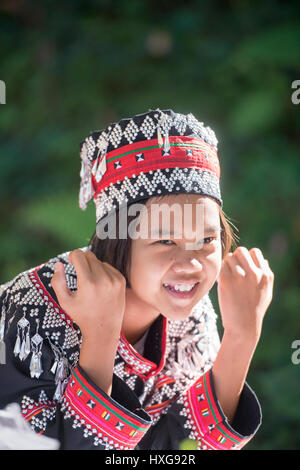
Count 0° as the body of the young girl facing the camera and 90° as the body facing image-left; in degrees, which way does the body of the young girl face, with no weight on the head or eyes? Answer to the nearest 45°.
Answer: approximately 315°
